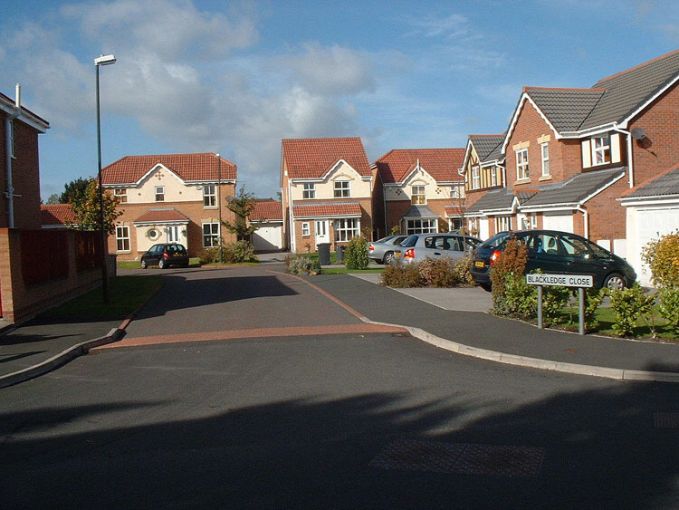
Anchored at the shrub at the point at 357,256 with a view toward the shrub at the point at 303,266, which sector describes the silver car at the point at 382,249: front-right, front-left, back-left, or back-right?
back-right

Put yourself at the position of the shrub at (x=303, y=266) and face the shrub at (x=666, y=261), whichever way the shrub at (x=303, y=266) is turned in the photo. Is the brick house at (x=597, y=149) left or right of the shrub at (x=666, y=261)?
left

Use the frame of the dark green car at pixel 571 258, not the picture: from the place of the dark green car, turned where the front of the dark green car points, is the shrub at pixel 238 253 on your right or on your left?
on your left

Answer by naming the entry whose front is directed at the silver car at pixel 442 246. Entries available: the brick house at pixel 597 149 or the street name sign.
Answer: the brick house

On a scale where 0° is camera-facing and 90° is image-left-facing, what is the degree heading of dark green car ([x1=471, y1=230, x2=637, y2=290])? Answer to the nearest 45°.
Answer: approximately 225°

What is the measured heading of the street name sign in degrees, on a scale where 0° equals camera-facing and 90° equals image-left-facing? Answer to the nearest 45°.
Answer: approximately 0°

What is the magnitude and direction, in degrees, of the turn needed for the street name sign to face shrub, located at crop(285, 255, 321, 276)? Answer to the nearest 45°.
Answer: approximately 135° to its right
